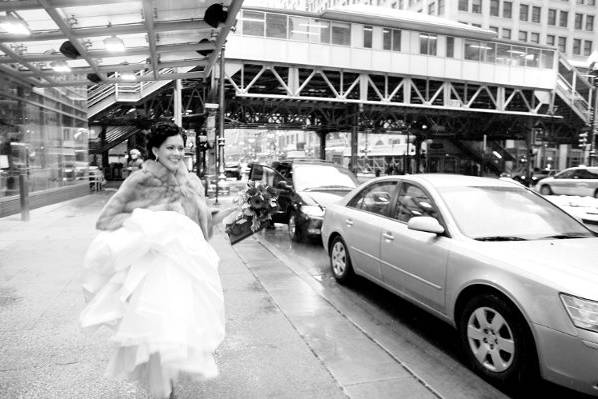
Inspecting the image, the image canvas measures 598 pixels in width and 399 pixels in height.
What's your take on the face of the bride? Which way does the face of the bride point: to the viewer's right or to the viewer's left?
to the viewer's right

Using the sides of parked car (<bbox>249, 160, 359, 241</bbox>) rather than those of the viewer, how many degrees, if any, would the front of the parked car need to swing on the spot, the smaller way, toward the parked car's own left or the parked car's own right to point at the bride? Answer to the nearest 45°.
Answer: approximately 45° to the parked car's own right

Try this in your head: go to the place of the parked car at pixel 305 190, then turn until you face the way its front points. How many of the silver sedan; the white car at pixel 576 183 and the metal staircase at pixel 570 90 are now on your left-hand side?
2

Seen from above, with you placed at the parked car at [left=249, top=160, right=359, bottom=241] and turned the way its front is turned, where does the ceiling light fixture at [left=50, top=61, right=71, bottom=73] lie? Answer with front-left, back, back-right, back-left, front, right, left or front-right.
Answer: back-right

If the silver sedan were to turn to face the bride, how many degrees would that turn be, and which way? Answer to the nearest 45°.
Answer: approximately 90° to its right

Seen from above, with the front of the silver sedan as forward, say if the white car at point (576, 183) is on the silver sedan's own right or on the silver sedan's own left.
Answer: on the silver sedan's own left

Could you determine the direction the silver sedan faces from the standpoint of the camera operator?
facing the viewer and to the right of the viewer

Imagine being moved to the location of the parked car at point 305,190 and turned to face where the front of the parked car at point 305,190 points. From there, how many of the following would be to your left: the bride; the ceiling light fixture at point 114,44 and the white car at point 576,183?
1

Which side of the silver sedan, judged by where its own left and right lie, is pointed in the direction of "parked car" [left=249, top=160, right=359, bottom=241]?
back

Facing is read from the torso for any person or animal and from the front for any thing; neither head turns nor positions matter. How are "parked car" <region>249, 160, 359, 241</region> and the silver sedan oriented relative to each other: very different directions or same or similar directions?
same or similar directions

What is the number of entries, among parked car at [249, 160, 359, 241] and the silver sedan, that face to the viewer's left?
0

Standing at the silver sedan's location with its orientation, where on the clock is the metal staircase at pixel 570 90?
The metal staircase is roughly at 8 o'clock from the silver sedan.

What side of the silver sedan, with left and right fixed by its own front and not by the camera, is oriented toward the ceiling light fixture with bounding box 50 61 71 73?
back
